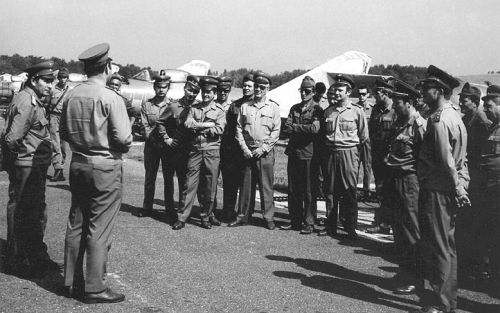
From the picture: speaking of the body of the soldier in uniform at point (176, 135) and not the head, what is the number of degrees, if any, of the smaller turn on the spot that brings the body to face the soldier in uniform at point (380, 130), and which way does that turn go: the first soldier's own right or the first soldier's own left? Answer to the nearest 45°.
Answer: approximately 45° to the first soldier's own left

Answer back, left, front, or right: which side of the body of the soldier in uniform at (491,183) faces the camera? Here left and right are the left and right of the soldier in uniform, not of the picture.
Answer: left

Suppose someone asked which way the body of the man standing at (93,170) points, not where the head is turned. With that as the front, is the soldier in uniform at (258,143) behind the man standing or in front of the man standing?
in front

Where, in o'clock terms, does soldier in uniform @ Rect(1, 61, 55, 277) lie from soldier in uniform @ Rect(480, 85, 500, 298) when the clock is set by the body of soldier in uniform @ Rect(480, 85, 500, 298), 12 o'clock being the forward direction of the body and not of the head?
soldier in uniform @ Rect(1, 61, 55, 277) is roughly at 11 o'clock from soldier in uniform @ Rect(480, 85, 500, 298).

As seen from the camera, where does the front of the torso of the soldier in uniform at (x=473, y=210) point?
to the viewer's left

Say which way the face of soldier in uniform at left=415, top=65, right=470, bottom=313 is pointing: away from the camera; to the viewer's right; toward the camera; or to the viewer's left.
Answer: to the viewer's left

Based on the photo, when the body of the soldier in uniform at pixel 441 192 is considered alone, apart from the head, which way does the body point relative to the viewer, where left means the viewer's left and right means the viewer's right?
facing to the left of the viewer

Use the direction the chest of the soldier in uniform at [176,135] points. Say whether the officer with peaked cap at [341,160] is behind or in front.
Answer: in front

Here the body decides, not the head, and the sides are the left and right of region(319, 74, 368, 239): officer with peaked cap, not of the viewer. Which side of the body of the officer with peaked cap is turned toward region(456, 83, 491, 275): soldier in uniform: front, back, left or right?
left
